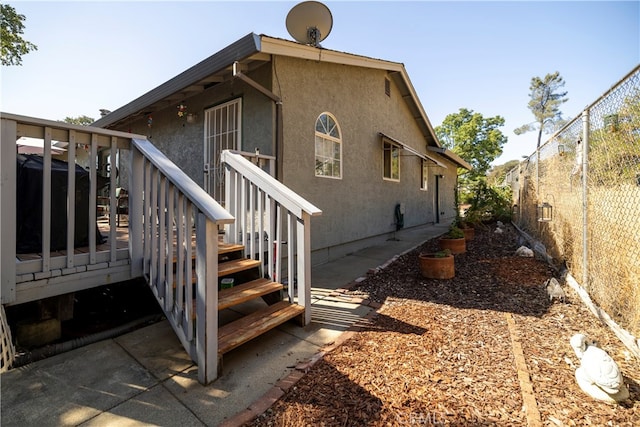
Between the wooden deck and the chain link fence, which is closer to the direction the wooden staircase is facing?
the chain link fence

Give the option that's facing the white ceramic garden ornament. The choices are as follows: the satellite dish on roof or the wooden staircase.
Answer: the wooden staircase

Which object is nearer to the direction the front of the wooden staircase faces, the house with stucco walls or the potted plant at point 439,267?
the potted plant

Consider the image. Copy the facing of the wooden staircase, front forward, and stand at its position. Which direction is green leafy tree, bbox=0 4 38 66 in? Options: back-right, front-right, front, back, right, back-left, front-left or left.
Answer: back

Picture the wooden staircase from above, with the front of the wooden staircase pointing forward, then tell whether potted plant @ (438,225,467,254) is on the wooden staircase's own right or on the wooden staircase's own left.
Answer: on the wooden staircase's own left

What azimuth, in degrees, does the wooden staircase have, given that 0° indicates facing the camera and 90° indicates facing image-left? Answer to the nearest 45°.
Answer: approximately 315°
